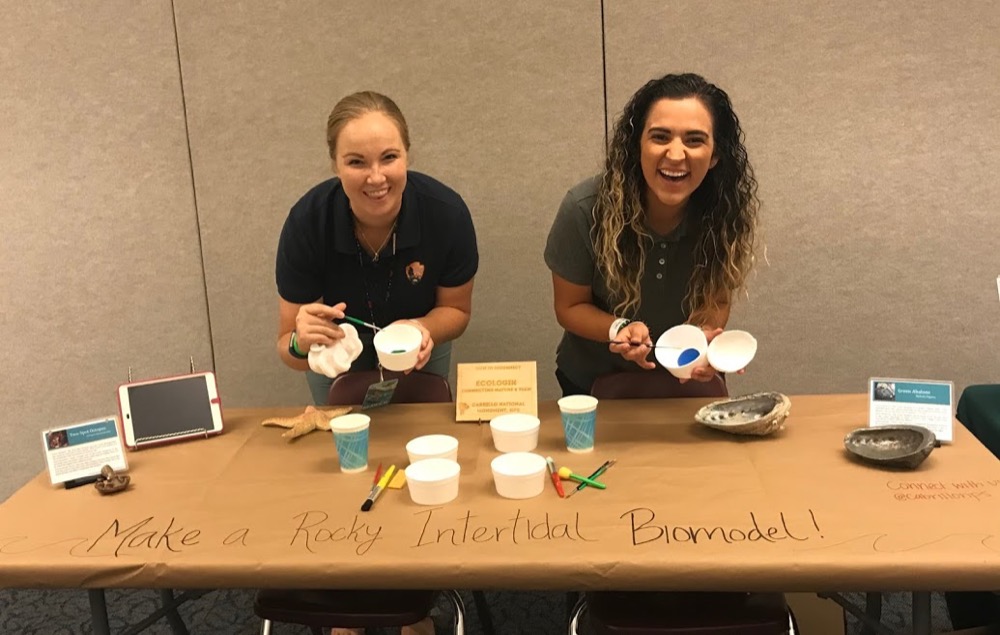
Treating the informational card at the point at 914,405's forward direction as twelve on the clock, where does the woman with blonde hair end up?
The woman with blonde hair is roughly at 3 o'clock from the informational card.

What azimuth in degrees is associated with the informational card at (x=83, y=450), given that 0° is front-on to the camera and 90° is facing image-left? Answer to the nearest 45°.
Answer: approximately 0°

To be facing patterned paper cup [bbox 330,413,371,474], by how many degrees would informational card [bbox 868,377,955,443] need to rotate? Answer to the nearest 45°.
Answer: approximately 45° to its right

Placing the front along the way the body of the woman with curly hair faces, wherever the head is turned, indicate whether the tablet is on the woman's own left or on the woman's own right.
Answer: on the woman's own right

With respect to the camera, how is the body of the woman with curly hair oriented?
toward the camera

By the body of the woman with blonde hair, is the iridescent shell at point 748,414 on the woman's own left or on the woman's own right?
on the woman's own left

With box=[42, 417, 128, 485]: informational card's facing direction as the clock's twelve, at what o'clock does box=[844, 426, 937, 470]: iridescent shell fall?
The iridescent shell is roughly at 10 o'clock from the informational card.

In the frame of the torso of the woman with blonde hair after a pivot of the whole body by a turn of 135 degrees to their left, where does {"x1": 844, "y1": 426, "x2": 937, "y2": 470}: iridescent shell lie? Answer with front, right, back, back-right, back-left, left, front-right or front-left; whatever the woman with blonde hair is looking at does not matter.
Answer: right

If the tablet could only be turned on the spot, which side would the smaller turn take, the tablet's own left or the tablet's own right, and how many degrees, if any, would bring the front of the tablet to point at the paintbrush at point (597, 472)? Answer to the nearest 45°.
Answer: approximately 45° to the tablet's own left

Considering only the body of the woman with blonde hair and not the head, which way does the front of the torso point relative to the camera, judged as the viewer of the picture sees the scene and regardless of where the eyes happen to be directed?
toward the camera

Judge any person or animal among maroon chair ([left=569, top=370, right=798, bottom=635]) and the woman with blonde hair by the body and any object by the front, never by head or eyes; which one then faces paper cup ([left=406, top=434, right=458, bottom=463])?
the woman with blonde hair

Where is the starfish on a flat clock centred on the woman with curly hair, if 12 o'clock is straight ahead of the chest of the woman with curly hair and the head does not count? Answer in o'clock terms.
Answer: The starfish is roughly at 2 o'clock from the woman with curly hair.
